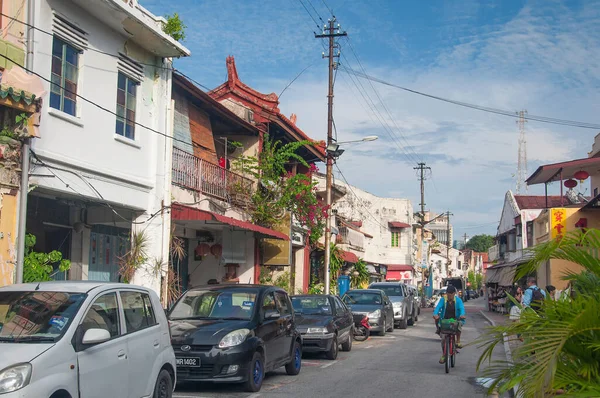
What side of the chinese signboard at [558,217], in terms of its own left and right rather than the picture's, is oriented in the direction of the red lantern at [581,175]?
left

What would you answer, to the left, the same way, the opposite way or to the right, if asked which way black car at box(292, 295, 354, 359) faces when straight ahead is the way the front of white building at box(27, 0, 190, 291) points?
to the right

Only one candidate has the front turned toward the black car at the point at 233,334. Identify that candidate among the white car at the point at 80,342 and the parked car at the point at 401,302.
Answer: the parked car

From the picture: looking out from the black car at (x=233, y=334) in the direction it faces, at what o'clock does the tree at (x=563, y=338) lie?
The tree is roughly at 10 o'clock from the black car.

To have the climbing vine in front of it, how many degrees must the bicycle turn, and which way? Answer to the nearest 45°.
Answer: approximately 135° to its right

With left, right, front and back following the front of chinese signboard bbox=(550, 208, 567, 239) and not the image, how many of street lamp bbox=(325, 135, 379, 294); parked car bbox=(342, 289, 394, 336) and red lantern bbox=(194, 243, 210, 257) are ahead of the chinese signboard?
3

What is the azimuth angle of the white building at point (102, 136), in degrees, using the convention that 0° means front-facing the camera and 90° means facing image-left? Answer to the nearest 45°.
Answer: approximately 315°

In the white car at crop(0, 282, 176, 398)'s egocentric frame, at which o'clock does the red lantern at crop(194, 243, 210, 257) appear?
The red lantern is roughly at 5 o'clock from the white car.

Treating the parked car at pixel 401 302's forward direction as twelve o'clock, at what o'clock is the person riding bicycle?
The person riding bicycle is roughly at 12 o'clock from the parked car.

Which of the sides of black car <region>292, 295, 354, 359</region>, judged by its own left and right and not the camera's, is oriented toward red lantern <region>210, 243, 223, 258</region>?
right

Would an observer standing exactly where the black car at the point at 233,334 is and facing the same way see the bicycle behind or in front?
behind

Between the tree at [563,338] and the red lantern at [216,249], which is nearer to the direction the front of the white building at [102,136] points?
the tree

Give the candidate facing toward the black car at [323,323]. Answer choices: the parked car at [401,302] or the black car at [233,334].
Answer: the parked car

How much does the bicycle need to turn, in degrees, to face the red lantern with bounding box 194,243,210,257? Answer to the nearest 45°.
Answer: approximately 135° to its right

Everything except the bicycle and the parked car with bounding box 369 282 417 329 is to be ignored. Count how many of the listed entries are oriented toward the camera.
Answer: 2
